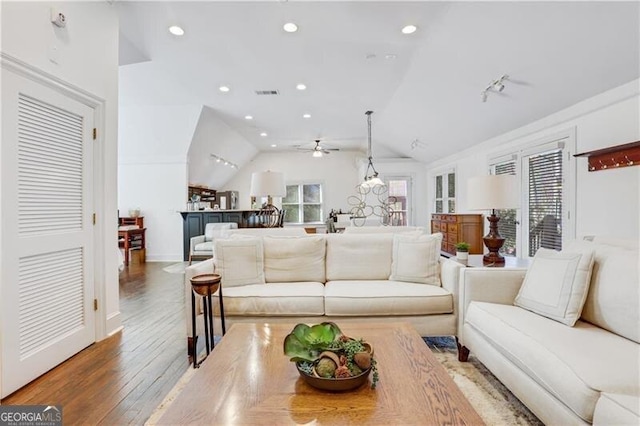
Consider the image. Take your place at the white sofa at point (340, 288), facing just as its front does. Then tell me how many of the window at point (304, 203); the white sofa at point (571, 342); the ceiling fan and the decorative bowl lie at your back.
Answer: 2

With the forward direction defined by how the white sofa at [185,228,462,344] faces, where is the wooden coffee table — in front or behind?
in front

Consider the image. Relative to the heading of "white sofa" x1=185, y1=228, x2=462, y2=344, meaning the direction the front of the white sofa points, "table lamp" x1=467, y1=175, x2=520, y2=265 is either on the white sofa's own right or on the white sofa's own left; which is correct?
on the white sofa's own left

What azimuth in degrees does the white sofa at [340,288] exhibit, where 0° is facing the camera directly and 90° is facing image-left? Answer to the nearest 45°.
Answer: approximately 0°

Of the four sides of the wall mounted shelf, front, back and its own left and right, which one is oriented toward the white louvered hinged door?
front

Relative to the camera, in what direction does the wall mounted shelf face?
facing the viewer and to the left of the viewer

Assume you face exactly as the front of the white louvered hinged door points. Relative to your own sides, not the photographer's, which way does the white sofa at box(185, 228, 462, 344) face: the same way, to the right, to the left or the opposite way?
to the right

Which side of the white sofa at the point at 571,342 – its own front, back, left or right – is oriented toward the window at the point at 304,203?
right

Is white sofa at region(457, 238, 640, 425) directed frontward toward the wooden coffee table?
yes

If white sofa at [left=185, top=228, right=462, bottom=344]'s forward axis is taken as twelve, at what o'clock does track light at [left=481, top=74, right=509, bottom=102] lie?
The track light is roughly at 8 o'clock from the white sofa.

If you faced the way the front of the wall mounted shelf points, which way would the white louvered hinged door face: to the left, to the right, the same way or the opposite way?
the opposite way

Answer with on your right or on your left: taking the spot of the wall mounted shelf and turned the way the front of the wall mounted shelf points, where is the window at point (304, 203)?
on your right

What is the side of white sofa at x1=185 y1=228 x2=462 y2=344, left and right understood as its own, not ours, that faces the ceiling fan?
back

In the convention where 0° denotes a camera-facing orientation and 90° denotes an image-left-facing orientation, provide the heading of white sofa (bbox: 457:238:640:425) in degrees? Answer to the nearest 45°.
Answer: approximately 45°

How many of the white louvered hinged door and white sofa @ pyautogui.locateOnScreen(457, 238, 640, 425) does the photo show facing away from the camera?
0

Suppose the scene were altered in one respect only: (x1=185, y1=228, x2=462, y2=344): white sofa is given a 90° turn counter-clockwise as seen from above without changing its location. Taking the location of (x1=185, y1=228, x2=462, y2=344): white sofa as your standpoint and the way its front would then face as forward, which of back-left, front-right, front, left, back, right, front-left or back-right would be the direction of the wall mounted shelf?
front

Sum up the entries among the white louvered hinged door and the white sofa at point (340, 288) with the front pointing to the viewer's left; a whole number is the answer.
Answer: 0

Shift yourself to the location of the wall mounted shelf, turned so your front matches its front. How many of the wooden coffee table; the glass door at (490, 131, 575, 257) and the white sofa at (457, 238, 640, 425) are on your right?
1
